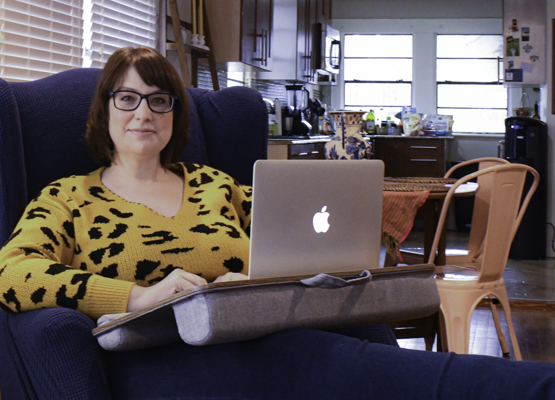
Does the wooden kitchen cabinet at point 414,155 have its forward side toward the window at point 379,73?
no

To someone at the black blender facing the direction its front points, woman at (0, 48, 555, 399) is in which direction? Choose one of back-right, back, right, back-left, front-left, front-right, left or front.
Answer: front-right

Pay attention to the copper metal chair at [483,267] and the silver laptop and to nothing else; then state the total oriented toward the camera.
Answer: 0

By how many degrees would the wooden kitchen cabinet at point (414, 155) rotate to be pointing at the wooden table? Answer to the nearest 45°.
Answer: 0° — it already faces it

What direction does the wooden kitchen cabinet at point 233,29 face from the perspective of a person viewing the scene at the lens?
facing the viewer and to the right of the viewer

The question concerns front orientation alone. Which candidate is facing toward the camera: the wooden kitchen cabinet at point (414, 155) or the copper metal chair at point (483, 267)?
the wooden kitchen cabinet

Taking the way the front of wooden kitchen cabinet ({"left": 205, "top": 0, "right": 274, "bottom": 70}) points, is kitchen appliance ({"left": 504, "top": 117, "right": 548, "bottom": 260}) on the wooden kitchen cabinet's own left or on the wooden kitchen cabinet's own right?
on the wooden kitchen cabinet's own left

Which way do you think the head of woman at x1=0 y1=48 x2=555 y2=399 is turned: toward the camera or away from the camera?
toward the camera

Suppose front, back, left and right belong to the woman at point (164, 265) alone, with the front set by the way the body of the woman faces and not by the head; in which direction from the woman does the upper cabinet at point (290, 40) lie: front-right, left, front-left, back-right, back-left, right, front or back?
back-left

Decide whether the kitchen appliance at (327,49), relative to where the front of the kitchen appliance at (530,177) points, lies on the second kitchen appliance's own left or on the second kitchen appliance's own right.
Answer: on the second kitchen appliance's own right

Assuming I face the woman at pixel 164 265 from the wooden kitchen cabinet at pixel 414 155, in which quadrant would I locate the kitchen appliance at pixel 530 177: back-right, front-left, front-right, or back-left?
front-left

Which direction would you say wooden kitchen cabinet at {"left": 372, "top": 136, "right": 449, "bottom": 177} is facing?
toward the camera

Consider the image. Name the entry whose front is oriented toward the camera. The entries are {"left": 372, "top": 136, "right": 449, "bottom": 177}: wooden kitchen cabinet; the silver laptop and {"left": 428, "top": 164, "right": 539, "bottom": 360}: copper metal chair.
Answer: the wooden kitchen cabinet

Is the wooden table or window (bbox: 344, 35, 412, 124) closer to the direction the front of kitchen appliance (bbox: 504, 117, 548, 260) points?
the wooden table

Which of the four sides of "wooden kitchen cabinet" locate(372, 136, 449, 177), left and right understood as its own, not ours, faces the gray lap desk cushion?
front

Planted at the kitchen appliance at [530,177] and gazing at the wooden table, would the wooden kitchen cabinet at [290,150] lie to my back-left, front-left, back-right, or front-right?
front-right

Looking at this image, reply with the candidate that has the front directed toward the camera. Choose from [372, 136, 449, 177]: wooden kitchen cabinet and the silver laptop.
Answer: the wooden kitchen cabinet

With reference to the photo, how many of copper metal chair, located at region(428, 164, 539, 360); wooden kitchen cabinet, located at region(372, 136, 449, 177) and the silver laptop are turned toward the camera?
1

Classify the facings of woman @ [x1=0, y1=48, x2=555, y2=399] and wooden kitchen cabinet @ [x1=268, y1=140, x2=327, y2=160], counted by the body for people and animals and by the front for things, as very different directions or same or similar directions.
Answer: same or similar directions
